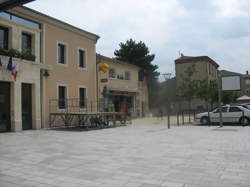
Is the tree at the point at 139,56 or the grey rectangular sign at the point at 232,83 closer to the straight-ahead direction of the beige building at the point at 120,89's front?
the grey rectangular sign

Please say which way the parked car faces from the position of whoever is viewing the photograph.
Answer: facing to the left of the viewer

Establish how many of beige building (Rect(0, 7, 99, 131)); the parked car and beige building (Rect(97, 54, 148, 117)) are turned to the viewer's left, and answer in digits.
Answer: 1

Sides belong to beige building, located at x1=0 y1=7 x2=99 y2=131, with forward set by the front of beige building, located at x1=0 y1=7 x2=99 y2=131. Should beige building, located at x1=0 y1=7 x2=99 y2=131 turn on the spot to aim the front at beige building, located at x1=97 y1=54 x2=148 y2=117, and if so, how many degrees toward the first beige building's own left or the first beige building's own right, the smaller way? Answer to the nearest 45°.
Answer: approximately 90° to the first beige building's own left

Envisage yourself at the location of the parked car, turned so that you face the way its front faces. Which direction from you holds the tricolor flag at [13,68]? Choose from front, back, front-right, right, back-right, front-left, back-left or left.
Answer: front-left

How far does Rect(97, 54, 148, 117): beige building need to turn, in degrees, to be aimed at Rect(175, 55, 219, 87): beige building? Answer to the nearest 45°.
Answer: approximately 90° to its left

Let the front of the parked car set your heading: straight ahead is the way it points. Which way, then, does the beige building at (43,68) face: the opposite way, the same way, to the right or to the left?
the opposite way

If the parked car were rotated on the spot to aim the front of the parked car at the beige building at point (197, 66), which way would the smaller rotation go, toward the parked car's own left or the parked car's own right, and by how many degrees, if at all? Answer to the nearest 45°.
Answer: approximately 90° to the parked car's own right

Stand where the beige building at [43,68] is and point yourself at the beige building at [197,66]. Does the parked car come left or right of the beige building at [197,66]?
right
